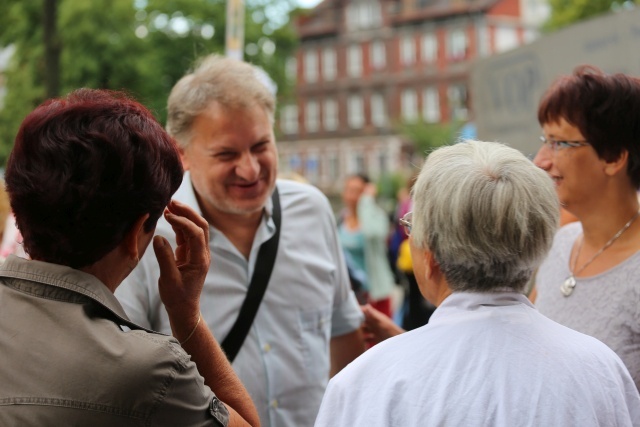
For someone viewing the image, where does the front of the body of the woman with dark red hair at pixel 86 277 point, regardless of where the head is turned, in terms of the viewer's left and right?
facing away from the viewer and to the right of the viewer

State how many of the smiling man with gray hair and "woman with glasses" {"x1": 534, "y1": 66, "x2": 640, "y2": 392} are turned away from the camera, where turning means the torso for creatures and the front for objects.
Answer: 0

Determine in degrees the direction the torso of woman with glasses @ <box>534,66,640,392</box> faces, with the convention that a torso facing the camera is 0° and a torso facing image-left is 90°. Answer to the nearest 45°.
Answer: approximately 45°

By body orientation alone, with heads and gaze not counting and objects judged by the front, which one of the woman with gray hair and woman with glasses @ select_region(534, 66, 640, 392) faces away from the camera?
the woman with gray hair

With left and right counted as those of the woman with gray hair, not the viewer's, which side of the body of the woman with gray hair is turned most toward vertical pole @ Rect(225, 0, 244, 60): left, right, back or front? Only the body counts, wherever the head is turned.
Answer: front

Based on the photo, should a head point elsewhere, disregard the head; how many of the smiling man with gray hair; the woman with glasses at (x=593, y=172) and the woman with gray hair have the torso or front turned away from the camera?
1

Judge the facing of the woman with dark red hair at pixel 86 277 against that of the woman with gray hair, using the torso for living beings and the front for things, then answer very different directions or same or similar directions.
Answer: same or similar directions

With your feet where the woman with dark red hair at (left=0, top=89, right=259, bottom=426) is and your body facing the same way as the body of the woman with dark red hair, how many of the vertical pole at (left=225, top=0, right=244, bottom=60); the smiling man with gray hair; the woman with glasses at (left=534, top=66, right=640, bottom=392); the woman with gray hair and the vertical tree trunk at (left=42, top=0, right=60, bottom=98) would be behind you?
0

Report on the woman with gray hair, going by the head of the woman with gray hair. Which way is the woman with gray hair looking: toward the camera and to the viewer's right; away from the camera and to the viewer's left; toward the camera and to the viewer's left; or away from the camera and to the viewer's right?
away from the camera and to the viewer's left

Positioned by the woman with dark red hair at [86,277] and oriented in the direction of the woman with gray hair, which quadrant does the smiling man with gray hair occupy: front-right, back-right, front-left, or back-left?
front-left

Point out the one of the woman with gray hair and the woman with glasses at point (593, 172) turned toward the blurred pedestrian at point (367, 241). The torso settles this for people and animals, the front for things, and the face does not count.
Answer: the woman with gray hair

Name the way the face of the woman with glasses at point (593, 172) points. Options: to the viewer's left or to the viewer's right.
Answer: to the viewer's left

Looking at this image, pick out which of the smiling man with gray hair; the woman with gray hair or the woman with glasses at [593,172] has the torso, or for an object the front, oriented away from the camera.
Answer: the woman with gray hair

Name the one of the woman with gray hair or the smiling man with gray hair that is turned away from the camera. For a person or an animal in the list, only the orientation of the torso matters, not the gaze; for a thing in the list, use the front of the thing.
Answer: the woman with gray hair

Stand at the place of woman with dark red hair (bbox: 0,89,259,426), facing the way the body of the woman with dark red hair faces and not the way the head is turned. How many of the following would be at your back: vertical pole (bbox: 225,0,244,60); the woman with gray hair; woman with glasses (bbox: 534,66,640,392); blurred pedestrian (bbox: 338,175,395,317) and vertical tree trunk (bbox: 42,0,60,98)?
0

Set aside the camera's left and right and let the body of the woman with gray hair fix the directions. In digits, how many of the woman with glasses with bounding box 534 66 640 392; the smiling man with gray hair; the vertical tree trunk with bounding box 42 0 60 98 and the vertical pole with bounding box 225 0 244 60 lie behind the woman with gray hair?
0

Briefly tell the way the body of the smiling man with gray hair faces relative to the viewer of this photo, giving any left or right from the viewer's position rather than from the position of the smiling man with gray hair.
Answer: facing the viewer and to the right of the viewer

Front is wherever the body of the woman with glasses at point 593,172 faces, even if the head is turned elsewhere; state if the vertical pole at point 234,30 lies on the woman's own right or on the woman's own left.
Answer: on the woman's own right

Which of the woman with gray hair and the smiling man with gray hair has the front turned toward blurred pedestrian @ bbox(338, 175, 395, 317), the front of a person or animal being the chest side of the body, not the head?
the woman with gray hair

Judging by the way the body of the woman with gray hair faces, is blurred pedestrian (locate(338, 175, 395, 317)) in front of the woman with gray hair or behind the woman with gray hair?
in front

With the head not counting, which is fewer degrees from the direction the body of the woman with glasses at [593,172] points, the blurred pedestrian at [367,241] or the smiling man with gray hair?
the smiling man with gray hair

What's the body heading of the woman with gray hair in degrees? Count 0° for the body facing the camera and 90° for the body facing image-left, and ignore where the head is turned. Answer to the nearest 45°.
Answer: approximately 180°
